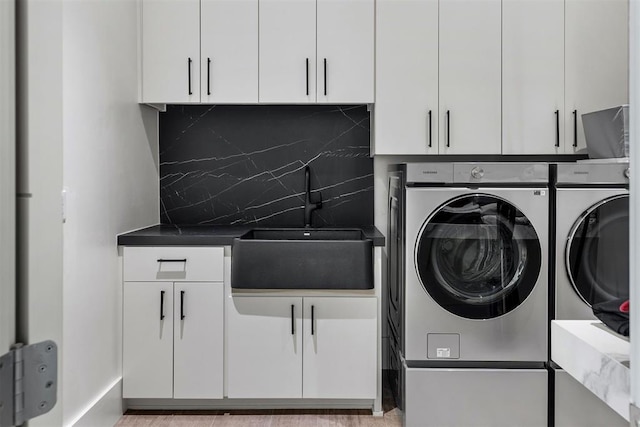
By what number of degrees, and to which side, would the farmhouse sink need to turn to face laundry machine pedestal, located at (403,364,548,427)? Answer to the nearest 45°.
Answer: approximately 90° to its left

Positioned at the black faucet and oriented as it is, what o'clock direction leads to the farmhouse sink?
The farmhouse sink is roughly at 12 o'clock from the black faucet.

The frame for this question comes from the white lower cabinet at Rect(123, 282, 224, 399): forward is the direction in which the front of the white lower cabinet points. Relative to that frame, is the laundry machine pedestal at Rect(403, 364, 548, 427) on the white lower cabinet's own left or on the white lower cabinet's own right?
on the white lower cabinet's own left

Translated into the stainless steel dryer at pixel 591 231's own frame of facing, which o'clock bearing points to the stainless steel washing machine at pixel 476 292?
the stainless steel washing machine at pixel 476 292 is roughly at 2 o'clock from the stainless steel dryer at pixel 591 231.

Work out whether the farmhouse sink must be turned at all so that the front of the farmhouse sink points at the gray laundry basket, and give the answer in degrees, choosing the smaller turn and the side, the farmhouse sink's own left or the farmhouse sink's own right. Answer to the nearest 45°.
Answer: approximately 90° to the farmhouse sink's own left

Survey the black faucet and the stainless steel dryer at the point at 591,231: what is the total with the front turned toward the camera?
2

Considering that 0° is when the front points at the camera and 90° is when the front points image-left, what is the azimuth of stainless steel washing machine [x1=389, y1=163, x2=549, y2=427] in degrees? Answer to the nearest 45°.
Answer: approximately 0°

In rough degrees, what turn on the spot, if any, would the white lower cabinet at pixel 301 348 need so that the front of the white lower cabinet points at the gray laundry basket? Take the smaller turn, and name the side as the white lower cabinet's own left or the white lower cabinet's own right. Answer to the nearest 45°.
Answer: approximately 90° to the white lower cabinet's own left

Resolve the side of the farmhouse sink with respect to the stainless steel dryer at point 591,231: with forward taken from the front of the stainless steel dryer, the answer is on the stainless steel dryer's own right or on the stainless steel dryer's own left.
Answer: on the stainless steel dryer's own right

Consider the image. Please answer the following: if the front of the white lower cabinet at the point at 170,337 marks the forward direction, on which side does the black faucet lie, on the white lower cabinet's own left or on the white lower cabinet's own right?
on the white lower cabinet's own left

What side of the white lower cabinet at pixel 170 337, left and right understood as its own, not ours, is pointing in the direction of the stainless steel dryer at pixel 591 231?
left
